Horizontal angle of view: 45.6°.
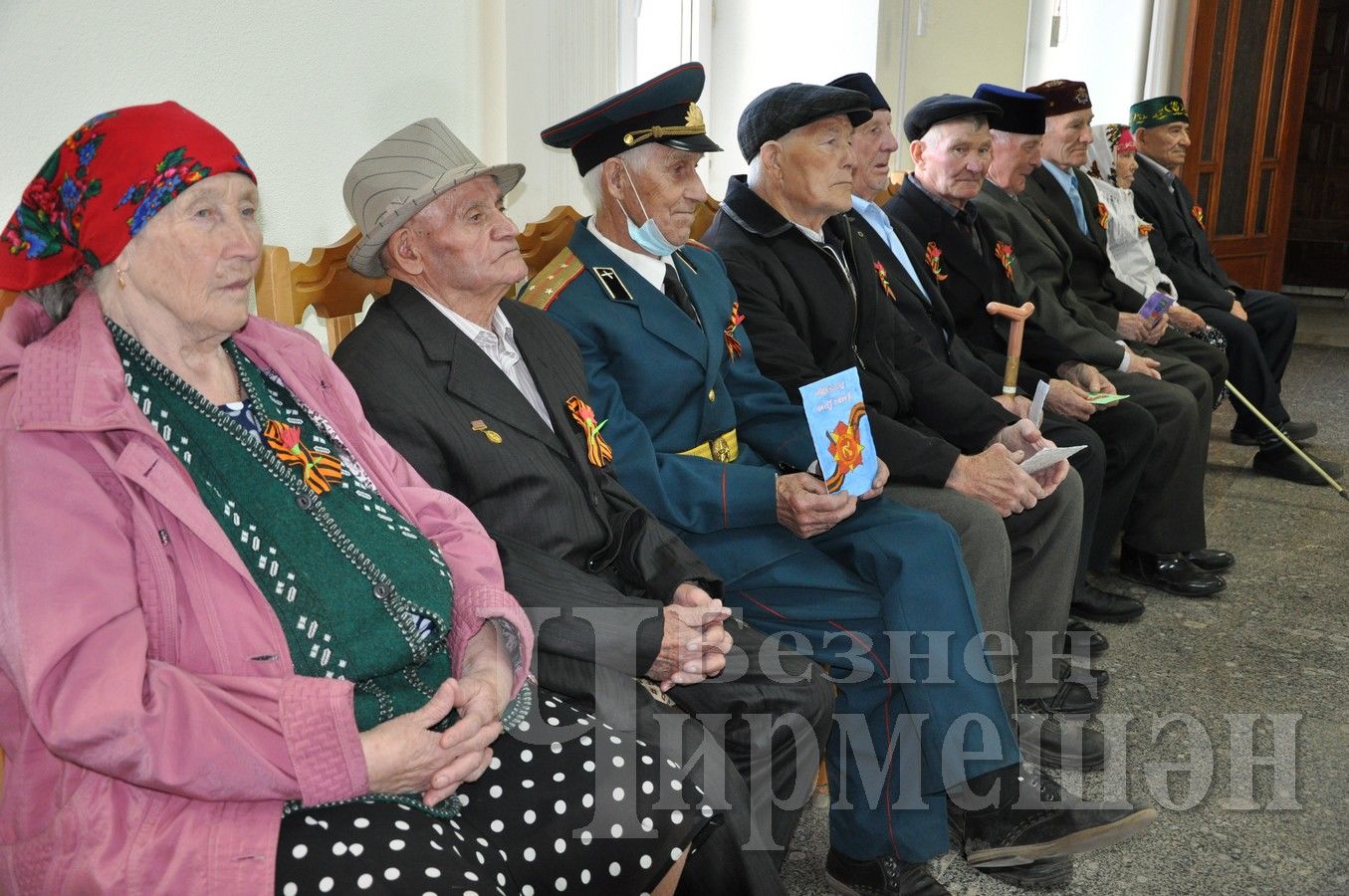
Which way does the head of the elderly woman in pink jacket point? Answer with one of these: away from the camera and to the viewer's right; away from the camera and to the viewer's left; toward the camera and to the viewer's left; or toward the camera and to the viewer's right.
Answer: toward the camera and to the viewer's right

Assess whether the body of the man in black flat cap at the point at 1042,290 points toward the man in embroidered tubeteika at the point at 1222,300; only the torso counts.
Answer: no

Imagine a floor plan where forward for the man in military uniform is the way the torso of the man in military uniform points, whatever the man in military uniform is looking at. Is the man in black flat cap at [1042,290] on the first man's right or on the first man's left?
on the first man's left

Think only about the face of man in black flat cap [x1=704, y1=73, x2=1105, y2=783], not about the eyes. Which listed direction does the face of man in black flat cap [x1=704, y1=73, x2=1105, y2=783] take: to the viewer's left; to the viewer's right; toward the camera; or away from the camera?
to the viewer's right

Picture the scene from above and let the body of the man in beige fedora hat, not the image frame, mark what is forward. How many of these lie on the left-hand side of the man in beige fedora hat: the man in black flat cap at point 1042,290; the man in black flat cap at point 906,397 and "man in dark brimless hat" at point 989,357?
3

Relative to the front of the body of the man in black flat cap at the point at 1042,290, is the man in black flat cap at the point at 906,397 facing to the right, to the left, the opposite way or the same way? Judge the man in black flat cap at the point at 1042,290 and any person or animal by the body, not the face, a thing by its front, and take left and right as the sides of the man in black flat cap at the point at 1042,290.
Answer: the same way

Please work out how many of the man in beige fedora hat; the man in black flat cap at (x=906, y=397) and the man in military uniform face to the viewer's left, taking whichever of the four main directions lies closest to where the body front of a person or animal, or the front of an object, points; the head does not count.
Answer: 0

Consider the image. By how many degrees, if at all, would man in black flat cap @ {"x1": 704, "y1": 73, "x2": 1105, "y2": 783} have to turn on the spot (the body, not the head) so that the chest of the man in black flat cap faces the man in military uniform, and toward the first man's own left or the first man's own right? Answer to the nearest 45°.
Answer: approximately 45° to the first man's own right

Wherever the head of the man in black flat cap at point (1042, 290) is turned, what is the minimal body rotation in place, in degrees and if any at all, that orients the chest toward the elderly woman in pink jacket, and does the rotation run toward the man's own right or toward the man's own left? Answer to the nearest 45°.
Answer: approximately 45° to the man's own right

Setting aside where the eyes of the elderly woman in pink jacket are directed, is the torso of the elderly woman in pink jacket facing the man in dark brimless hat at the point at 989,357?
no

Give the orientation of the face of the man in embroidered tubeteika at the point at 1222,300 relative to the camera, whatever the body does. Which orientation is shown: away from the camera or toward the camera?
toward the camera

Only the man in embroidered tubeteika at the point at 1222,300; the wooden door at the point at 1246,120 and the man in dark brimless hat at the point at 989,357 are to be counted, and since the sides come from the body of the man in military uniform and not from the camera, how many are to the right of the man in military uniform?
0

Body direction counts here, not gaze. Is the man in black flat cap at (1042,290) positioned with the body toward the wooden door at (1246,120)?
no
